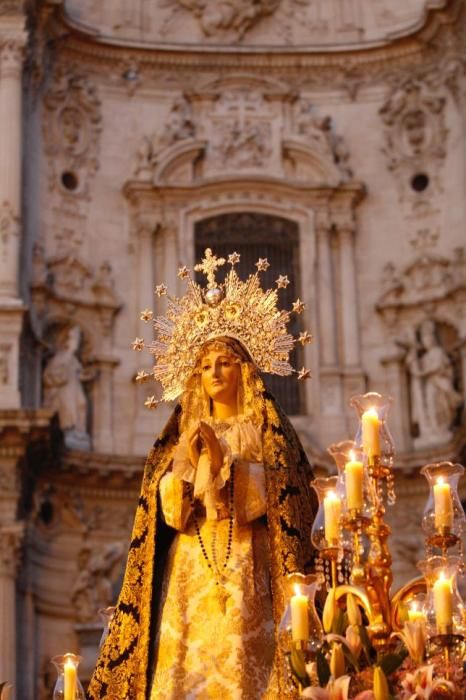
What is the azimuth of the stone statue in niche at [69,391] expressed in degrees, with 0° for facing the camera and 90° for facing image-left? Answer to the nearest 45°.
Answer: approximately 315°

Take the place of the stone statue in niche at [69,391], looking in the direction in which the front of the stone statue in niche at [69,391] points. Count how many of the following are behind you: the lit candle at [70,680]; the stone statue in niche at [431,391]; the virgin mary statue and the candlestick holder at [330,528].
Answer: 0

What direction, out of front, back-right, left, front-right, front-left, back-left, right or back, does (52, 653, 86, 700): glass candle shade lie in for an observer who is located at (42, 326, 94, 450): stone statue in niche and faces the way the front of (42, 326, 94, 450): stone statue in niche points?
front-right

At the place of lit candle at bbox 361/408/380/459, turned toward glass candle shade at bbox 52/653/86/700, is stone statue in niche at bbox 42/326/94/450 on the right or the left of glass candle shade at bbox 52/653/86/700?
right

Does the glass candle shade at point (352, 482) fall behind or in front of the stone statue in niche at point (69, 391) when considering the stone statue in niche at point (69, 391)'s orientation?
in front

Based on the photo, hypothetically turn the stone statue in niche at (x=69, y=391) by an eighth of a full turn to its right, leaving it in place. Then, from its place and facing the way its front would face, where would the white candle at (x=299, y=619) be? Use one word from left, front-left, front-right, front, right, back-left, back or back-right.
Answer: front

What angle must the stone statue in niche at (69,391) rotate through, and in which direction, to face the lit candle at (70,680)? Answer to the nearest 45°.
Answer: approximately 45° to its right

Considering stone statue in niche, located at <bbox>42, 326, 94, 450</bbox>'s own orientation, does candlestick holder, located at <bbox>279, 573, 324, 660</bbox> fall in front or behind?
in front

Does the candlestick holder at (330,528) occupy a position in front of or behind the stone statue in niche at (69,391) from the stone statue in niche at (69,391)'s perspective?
in front
